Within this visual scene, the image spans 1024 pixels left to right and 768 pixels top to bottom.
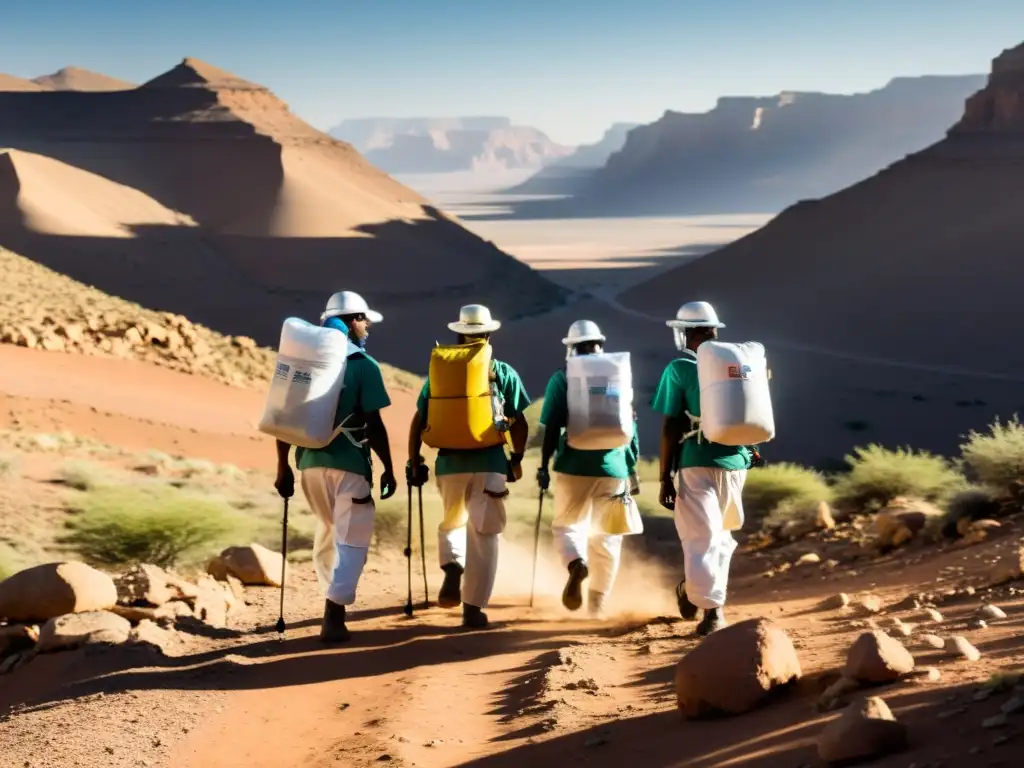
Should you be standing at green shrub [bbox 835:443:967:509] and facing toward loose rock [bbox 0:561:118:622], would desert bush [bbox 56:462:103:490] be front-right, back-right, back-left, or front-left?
front-right

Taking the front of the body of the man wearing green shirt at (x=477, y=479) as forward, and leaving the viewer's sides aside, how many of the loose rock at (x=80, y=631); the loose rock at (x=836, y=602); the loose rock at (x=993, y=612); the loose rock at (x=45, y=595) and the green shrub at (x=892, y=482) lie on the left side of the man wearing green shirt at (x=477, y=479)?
2

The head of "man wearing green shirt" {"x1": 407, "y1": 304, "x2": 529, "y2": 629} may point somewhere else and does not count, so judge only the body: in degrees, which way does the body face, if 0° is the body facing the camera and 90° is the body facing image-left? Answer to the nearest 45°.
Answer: approximately 180°

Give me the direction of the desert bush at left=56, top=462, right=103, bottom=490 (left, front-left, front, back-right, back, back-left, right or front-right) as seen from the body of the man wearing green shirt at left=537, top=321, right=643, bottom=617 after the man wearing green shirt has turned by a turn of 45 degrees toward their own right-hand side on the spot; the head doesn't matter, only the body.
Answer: left

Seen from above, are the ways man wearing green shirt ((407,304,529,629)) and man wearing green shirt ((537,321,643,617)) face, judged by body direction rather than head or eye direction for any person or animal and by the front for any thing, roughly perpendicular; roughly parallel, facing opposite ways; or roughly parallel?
roughly parallel

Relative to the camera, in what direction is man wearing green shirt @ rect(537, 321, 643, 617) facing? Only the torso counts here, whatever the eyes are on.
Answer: away from the camera

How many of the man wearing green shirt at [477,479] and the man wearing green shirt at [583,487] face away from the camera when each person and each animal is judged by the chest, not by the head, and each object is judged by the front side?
2

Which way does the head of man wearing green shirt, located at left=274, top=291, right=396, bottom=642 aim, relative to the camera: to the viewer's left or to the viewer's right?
to the viewer's right

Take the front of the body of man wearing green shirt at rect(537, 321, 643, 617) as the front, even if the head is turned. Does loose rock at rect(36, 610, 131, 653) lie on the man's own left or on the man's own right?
on the man's own left

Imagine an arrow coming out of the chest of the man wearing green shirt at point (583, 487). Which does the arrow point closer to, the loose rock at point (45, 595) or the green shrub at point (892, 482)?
the green shrub

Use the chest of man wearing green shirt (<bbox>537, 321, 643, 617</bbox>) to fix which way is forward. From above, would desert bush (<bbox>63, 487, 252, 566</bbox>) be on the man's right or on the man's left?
on the man's left

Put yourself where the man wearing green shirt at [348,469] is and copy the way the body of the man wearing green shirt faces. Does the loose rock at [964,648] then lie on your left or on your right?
on your right

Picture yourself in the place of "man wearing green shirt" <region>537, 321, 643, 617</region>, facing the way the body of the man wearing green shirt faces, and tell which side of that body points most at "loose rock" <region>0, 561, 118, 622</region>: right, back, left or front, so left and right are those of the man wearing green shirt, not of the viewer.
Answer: left
